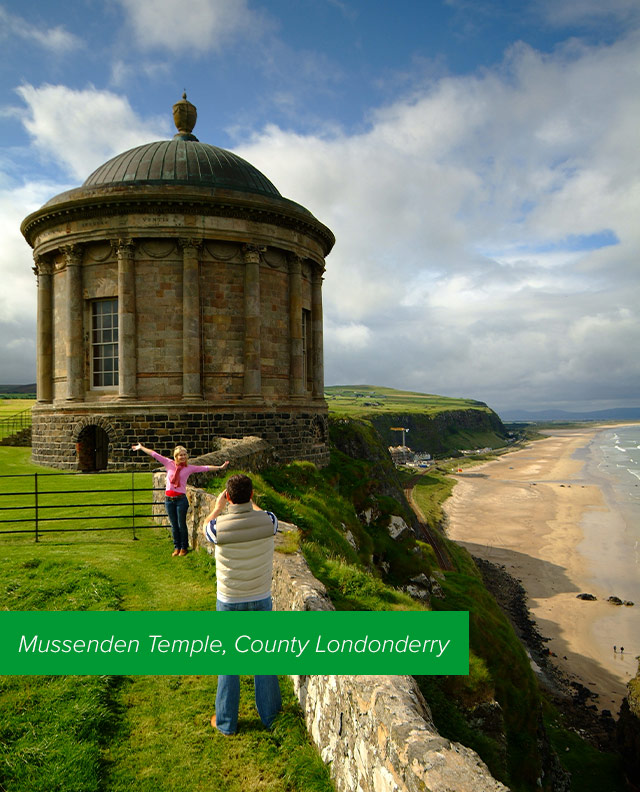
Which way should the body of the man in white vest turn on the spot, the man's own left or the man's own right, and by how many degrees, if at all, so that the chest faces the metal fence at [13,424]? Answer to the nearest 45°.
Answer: approximately 45° to the man's own left

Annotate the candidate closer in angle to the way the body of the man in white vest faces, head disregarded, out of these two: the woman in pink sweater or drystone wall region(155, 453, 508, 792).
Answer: the woman in pink sweater

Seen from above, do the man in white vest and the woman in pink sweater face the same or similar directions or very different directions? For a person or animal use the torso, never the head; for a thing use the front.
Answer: very different directions

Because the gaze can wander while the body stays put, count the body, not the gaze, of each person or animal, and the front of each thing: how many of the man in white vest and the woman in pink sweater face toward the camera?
1

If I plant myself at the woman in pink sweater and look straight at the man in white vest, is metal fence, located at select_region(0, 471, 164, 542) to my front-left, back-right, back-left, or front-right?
back-right

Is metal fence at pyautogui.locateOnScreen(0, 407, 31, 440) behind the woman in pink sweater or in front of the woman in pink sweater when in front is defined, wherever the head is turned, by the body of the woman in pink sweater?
behind

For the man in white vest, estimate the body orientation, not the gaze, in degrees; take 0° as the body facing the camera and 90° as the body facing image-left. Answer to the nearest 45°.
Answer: approximately 180°

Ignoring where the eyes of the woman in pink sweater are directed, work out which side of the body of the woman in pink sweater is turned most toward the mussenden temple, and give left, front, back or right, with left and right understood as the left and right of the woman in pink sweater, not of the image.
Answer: back

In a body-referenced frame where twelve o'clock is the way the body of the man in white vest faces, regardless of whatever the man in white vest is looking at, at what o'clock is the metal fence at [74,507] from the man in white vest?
The metal fence is roughly at 11 o'clock from the man in white vest.
